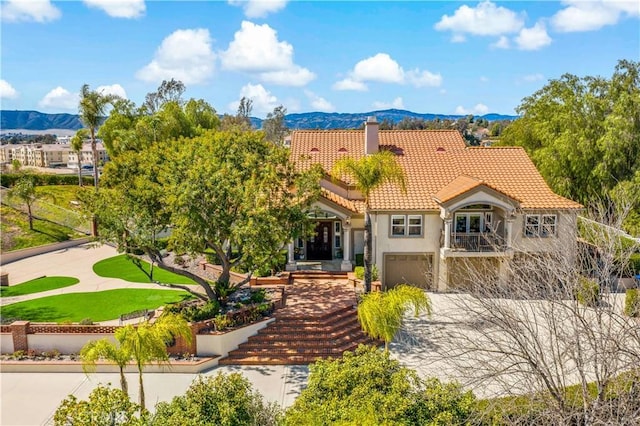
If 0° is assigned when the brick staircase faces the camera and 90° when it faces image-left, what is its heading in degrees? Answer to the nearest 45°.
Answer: approximately 0°

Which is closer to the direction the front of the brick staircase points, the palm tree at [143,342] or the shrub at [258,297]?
the palm tree

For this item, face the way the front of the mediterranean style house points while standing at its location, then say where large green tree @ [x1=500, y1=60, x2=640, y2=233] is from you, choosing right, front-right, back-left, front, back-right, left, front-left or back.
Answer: back-left

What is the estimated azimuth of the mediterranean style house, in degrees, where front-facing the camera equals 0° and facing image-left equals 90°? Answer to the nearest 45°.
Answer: approximately 0°

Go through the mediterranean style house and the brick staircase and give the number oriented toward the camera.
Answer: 2

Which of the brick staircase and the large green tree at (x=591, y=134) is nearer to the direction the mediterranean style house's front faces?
the brick staircase

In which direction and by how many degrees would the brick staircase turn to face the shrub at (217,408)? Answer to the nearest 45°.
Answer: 0° — it already faces it
